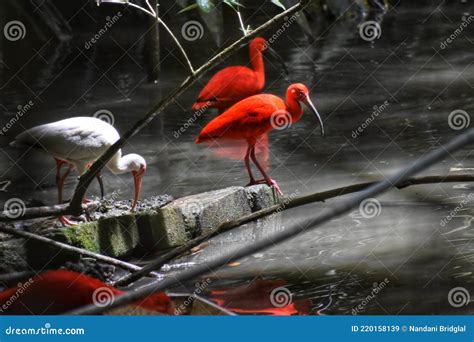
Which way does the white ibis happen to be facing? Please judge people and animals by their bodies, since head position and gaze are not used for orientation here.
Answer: to the viewer's right

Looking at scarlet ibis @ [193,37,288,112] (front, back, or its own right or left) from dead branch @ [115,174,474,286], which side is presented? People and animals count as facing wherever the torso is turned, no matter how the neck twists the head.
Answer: right

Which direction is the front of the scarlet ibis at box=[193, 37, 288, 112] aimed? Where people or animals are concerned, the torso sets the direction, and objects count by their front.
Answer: to the viewer's right

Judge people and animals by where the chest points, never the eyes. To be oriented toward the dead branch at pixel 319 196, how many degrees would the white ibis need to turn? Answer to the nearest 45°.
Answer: approximately 45° to its right

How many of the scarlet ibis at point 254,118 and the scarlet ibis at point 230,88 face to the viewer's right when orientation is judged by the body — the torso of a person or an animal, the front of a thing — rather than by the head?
2

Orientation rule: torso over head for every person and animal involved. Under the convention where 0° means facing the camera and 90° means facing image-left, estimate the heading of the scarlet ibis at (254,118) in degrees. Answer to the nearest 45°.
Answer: approximately 270°
